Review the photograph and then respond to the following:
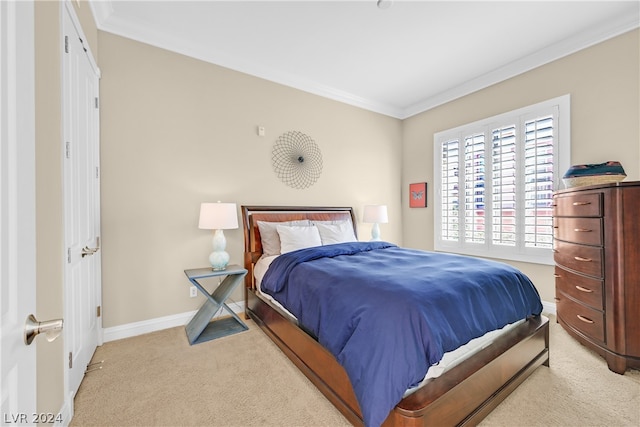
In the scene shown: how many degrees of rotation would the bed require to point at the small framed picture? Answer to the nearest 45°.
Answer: approximately 135° to its left

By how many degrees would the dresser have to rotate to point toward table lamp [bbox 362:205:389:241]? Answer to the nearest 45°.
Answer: approximately 45° to its right

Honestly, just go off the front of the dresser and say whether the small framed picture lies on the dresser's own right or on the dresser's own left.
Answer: on the dresser's own right

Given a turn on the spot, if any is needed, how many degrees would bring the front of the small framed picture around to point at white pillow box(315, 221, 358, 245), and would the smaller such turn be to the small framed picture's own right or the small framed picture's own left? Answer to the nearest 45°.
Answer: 0° — it already faces it

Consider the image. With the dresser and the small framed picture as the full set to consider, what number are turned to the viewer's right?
0

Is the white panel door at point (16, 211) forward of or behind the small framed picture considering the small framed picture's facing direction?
forward

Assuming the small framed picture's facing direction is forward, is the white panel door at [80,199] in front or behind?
in front

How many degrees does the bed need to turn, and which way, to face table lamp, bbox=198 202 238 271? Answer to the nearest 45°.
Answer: approximately 135° to its right

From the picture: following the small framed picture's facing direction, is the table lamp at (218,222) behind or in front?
in front

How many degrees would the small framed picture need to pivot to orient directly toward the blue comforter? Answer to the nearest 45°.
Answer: approximately 45° to its left

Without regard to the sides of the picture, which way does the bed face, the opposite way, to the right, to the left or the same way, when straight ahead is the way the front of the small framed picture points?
to the left
